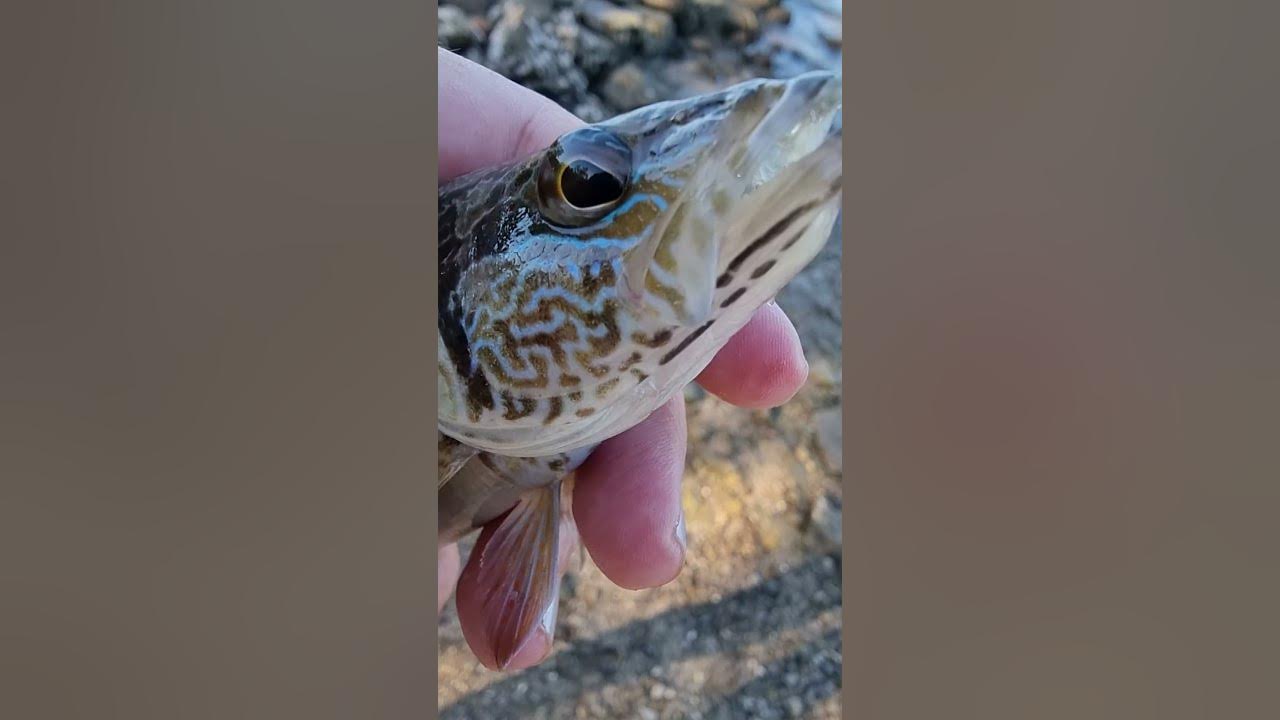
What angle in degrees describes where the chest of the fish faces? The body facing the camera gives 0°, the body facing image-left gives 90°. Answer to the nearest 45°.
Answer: approximately 270°

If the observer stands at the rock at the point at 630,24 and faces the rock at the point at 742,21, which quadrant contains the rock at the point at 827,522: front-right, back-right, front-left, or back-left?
front-right

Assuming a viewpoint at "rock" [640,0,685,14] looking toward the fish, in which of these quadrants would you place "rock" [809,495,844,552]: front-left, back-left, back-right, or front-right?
front-left
